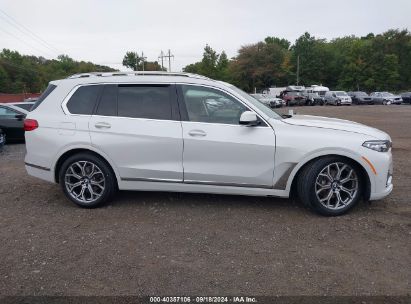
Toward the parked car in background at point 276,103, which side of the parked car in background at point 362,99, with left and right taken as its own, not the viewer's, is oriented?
right

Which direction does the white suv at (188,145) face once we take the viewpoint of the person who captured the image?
facing to the right of the viewer

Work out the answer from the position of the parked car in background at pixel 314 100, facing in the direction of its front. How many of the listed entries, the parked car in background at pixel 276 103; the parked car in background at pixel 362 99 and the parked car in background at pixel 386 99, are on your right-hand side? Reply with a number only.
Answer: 1

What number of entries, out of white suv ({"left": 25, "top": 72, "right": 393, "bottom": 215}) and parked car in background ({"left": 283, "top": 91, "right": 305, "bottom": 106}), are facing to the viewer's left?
0

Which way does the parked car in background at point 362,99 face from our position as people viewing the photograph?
facing the viewer and to the right of the viewer

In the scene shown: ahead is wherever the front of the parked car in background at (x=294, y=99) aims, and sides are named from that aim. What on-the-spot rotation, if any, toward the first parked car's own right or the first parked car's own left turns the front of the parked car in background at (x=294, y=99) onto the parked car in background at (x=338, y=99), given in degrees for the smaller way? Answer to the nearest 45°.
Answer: approximately 45° to the first parked car's own left

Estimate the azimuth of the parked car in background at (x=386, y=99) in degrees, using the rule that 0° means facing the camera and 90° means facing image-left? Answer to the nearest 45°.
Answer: approximately 315°

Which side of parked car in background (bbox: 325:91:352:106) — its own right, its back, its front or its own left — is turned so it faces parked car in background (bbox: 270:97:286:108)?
right

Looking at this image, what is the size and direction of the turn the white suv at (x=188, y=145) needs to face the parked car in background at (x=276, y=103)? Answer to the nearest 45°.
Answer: approximately 90° to its left

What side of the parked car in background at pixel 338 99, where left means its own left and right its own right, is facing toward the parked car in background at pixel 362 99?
left

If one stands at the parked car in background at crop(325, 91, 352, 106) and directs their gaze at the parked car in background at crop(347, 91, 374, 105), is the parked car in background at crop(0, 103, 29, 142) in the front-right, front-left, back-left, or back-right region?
back-right

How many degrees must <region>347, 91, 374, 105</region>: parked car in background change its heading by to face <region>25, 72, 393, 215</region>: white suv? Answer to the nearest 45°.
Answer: approximately 45° to its right
